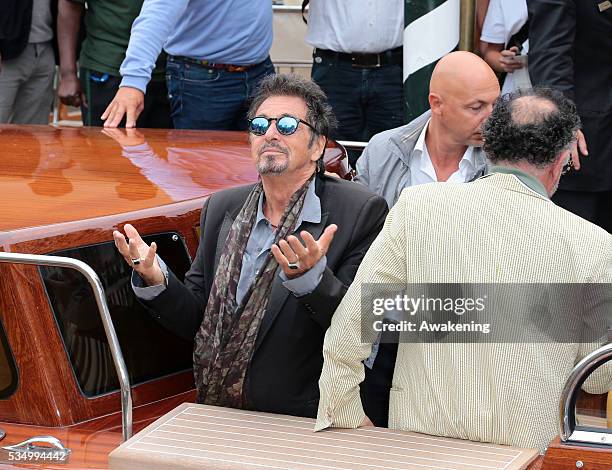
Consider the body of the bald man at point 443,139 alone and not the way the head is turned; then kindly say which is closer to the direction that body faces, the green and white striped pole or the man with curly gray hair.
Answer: the man with curly gray hair

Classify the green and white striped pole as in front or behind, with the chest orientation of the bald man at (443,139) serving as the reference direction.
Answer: behind

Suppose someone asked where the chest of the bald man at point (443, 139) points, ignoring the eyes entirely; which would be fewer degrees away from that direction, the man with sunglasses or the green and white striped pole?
the man with sunglasses

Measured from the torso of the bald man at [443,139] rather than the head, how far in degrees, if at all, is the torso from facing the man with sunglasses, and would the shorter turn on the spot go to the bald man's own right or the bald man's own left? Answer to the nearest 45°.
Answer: approximately 90° to the bald man's own right
